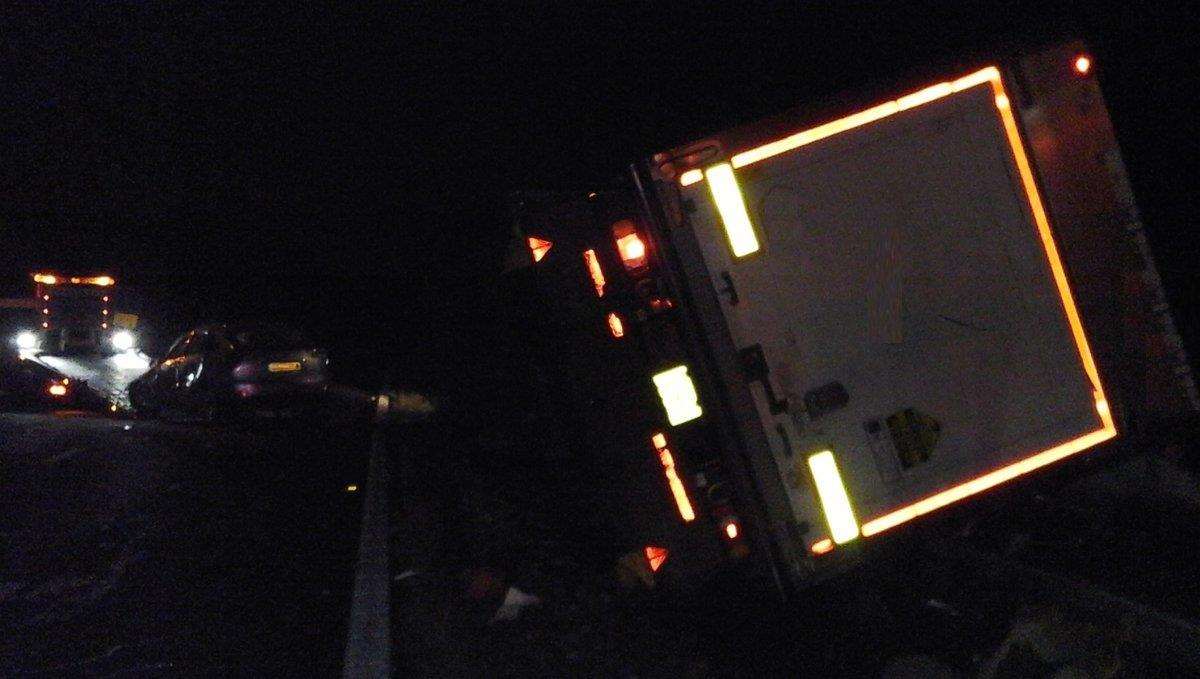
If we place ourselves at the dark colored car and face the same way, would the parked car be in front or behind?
in front

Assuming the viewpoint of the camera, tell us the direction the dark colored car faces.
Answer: facing away from the viewer and to the left of the viewer
